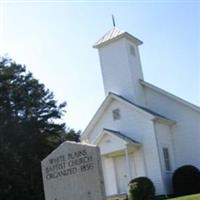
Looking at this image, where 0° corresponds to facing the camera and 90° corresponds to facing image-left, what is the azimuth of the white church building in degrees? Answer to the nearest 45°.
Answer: approximately 45°

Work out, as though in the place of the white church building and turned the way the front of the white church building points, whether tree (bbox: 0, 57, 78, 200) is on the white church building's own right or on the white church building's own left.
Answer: on the white church building's own right

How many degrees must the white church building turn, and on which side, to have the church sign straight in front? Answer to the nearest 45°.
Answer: approximately 45° to its left

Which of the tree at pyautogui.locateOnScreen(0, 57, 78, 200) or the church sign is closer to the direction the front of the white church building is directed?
the church sign
